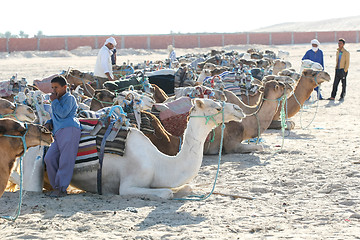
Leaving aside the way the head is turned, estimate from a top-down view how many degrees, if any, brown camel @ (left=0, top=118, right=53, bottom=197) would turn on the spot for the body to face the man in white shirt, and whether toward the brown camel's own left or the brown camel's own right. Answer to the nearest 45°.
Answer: approximately 90° to the brown camel's own left

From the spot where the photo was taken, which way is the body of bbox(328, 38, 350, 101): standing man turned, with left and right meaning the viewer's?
facing the viewer and to the left of the viewer

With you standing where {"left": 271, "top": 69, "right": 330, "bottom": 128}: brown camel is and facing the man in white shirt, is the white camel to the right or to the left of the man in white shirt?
left

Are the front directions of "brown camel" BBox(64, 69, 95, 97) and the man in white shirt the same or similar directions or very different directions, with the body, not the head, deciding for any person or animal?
very different directions

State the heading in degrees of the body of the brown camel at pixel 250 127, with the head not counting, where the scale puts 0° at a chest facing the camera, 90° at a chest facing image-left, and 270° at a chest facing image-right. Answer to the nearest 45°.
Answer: approximately 270°

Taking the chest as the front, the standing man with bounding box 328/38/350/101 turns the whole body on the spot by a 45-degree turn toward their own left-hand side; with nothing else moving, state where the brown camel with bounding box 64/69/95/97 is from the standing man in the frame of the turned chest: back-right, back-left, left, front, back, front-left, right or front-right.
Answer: front-right

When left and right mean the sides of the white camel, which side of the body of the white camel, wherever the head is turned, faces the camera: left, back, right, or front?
right

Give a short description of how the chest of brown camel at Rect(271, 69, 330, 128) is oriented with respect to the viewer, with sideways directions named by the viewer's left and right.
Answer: facing to the right of the viewer
